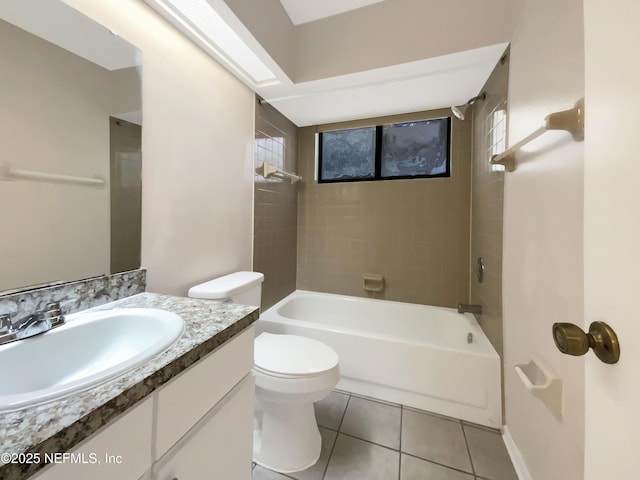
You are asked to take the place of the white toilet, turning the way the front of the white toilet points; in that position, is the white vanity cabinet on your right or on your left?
on your right

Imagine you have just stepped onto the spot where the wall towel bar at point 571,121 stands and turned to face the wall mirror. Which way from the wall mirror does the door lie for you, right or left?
left

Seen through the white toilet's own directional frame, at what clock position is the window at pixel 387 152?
The window is roughly at 9 o'clock from the white toilet.

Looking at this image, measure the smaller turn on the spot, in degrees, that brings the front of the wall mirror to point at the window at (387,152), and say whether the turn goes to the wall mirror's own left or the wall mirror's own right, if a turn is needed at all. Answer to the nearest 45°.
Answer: approximately 45° to the wall mirror's own left

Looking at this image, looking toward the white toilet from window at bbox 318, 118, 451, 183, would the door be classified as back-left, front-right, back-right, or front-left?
front-left

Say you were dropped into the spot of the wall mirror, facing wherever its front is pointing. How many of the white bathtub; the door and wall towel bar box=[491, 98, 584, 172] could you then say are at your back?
0

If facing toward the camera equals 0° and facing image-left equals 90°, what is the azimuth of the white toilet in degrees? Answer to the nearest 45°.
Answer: approximately 315°

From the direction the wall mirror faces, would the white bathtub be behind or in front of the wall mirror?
in front

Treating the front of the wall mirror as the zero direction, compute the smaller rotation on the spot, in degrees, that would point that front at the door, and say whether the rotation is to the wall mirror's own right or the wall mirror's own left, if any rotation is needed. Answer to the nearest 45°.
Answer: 0° — it already faces it

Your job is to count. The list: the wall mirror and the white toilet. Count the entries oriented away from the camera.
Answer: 0

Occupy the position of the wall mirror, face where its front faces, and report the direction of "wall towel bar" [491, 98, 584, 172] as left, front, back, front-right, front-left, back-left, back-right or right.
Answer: front
